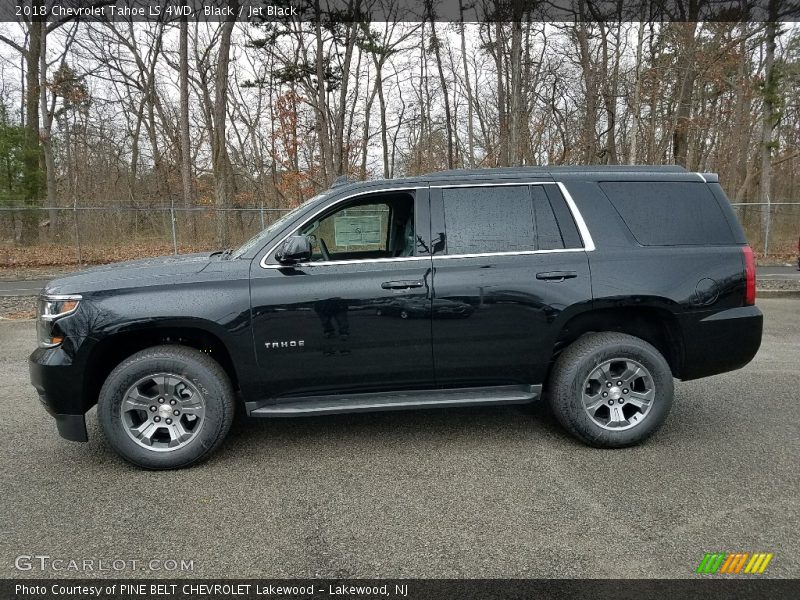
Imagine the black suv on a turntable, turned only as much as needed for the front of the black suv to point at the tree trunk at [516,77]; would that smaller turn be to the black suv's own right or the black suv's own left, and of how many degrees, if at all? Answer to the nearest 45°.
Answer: approximately 90° to the black suv's own right

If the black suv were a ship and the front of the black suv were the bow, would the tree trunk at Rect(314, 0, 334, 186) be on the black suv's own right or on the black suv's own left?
on the black suv's own right

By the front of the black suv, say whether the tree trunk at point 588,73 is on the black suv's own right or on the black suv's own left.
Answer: on the black suv's own right

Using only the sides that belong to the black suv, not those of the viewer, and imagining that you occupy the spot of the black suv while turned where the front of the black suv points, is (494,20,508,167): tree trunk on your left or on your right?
on your right

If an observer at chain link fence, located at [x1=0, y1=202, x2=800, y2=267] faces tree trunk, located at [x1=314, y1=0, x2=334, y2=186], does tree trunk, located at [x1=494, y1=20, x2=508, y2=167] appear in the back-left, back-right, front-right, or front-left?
front-right

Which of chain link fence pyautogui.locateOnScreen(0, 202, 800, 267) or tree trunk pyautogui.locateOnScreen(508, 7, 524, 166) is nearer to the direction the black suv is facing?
the chain link fence

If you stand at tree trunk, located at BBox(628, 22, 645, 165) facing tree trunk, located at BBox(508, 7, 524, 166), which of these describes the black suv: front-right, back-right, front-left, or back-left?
front-left

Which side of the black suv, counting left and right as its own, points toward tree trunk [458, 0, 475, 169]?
right

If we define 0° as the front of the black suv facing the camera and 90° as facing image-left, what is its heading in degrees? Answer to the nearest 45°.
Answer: approximately 90°
